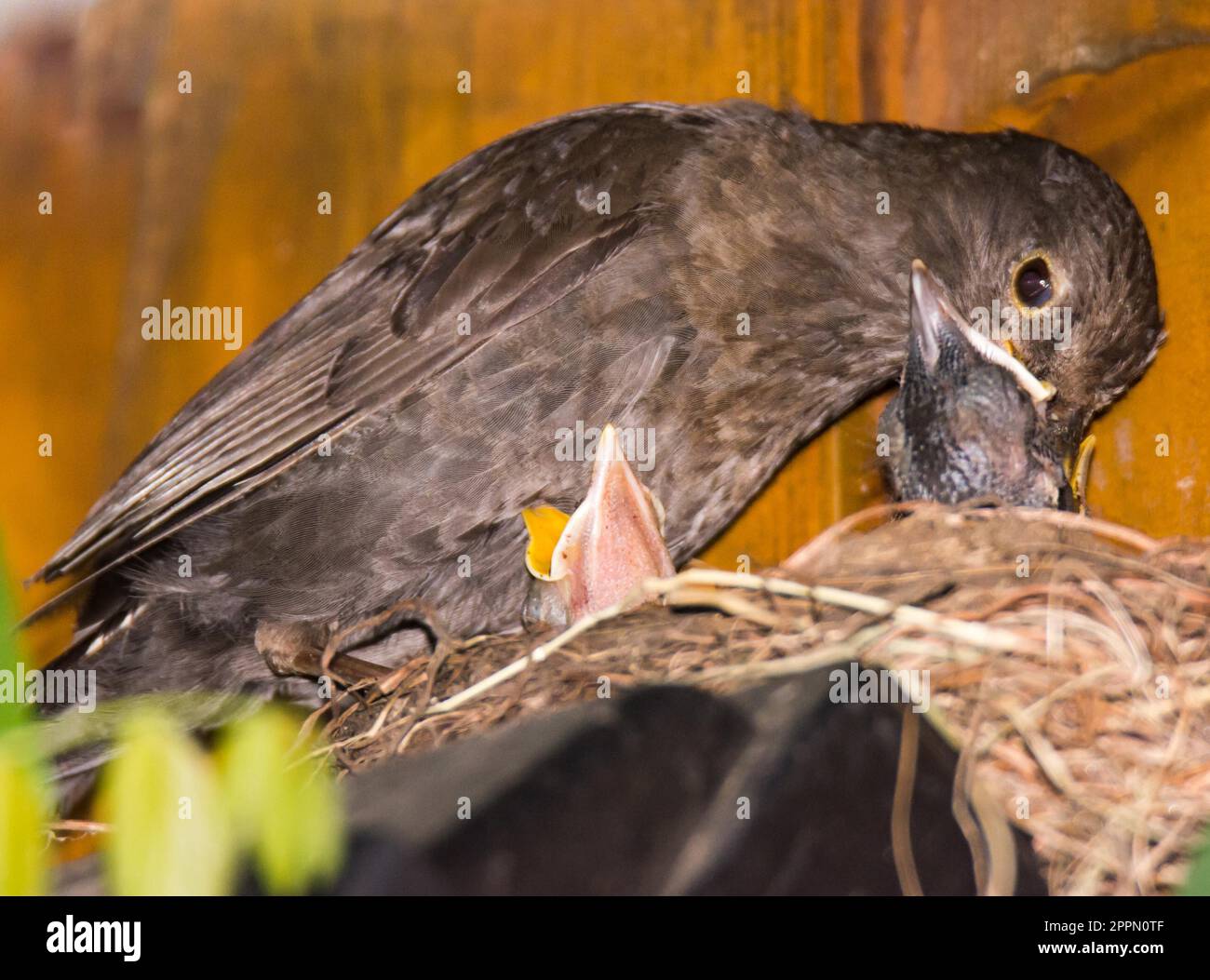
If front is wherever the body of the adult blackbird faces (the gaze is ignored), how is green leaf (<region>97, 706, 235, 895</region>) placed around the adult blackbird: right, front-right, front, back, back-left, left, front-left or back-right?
right

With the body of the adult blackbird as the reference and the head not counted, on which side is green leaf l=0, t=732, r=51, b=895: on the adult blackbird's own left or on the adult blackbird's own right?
on the adult blackbird's own right

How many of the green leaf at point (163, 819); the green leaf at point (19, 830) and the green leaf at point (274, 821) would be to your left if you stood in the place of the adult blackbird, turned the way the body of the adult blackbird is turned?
0

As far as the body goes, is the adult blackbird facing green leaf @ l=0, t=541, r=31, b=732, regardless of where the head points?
no

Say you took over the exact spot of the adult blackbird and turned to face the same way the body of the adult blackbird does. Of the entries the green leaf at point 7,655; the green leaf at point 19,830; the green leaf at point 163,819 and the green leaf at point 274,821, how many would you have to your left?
0

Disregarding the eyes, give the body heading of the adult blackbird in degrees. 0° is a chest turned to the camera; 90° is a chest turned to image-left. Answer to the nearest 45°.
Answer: approximately 270°

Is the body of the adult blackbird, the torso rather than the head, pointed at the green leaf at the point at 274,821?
no
